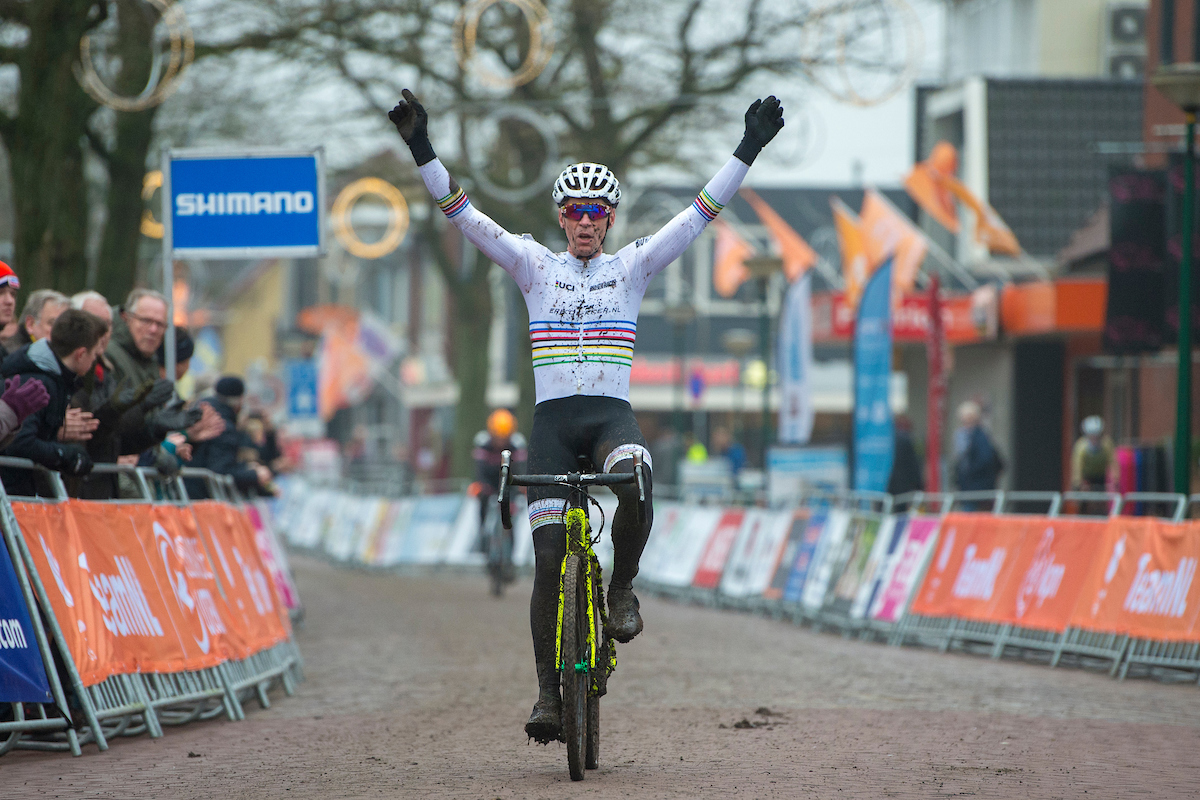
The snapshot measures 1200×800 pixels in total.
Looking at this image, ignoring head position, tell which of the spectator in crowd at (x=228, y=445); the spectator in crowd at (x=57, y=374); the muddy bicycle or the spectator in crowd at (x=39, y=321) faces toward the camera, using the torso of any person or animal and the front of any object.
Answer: the muddy bicycle

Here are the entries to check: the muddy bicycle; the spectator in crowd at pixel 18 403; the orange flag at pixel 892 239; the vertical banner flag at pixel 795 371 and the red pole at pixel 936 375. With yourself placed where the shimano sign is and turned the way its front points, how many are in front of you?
2

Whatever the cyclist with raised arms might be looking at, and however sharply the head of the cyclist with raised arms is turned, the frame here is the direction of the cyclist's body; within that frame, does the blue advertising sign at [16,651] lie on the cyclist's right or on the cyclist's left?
on the cyclist's right

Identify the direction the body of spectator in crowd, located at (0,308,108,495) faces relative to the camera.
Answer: to the viewer's right

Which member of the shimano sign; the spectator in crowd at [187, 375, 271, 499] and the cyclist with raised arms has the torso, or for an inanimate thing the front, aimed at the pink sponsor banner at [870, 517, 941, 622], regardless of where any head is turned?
the spectator in crowd

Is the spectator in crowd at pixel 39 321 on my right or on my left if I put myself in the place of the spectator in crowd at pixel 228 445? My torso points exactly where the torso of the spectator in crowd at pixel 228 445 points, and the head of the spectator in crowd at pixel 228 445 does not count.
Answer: on my right

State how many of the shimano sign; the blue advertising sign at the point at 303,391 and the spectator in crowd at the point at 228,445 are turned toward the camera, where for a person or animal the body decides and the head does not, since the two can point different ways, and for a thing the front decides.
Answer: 2

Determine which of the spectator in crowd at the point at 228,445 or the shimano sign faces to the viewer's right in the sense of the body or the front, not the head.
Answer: the spectator in crowd

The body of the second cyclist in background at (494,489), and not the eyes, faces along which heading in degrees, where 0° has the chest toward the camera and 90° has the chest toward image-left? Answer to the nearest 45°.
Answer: approximately 0°

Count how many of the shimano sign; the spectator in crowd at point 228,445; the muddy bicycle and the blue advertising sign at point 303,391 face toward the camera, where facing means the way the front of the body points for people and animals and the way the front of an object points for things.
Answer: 3

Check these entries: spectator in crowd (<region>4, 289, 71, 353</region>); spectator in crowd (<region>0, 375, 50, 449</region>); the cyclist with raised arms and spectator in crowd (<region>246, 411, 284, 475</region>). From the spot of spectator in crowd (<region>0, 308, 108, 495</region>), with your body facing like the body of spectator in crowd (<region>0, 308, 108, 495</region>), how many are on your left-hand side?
2

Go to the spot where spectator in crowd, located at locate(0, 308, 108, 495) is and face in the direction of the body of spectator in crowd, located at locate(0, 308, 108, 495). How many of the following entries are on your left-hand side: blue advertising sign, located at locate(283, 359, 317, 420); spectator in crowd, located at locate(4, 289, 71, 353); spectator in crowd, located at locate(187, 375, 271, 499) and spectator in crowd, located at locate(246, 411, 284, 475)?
4
